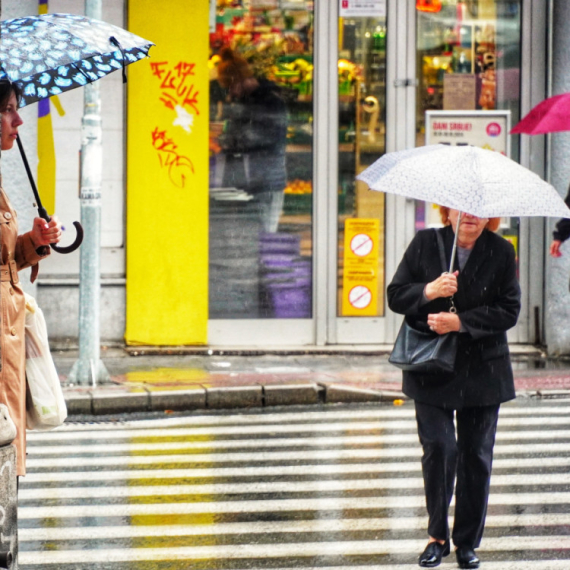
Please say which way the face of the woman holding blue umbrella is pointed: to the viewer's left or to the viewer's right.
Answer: to the viewer's right

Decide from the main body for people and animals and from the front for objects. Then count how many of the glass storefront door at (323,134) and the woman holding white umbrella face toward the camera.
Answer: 2

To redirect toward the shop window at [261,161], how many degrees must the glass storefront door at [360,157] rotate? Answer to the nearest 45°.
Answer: approximately 90° to its right

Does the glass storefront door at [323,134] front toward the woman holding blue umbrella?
yes

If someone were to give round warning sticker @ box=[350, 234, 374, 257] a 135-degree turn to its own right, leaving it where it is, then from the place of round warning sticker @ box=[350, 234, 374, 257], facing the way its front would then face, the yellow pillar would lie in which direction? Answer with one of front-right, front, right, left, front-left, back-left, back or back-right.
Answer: front-left

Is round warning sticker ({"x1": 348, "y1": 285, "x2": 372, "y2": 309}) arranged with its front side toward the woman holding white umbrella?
yes

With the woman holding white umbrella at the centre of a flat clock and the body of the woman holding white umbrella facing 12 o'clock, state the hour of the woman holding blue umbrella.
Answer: The woman holding blue umbrella is roughly at 2 o'clock from the woman holding white umbrella.

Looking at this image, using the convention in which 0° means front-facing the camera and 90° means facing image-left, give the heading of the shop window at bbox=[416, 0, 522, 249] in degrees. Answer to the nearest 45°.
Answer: approximately 0°

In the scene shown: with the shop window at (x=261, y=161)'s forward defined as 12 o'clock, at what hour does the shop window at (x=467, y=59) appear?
the shop window at (x=467, y=59) is roughly at 9 o'clock from the shop window at (x=261, y=161).

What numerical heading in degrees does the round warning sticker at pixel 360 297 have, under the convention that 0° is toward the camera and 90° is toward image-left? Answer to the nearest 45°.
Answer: approximately 0°
